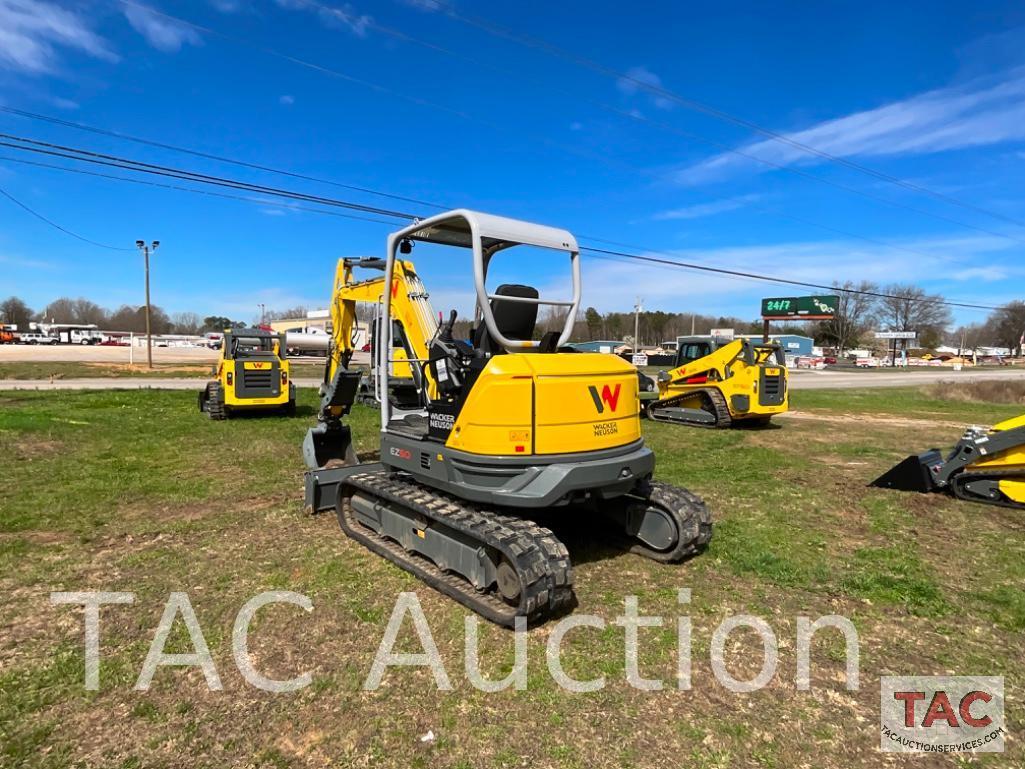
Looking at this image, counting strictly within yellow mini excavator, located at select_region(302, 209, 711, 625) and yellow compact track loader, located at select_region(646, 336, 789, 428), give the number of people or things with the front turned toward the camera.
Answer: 0

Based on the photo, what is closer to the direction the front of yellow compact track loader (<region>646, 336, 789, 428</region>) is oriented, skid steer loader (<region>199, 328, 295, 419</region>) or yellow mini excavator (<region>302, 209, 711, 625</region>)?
the skid steer loader

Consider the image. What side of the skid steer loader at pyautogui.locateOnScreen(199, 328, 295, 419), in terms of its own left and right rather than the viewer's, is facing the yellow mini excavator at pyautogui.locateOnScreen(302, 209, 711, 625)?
back

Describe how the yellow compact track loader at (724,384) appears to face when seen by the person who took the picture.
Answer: facing away from the viewer and to the left of the viewer

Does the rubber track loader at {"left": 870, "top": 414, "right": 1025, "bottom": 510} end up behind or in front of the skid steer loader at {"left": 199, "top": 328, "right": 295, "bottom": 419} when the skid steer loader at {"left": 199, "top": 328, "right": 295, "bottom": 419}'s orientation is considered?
behind

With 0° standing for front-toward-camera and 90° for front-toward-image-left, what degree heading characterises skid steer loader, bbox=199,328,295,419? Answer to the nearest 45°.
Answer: approximately 180°

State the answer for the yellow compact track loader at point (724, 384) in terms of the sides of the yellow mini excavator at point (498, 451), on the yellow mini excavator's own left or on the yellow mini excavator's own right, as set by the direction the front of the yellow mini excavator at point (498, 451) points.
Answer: on the yellow mini excavator's own right

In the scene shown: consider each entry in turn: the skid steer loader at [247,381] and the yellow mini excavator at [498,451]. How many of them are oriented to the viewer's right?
0

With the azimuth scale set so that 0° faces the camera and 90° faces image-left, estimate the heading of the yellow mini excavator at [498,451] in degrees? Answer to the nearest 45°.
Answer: approximately 135°

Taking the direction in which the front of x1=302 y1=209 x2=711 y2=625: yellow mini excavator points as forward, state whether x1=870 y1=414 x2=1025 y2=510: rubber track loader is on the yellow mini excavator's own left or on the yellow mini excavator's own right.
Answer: on the yellow mini excavator's own right

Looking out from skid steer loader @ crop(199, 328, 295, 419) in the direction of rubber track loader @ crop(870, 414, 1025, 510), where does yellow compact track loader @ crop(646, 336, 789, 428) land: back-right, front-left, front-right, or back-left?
front-left

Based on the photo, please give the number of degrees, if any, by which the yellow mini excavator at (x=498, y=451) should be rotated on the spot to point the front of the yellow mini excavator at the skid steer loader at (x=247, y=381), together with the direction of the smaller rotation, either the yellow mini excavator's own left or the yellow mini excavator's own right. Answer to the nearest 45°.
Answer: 0° — it already faces it

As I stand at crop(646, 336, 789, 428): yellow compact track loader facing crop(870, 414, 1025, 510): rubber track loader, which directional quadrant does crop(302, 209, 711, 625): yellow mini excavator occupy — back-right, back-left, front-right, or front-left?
front-right

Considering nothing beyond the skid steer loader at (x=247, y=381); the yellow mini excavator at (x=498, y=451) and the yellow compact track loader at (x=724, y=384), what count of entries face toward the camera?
0
